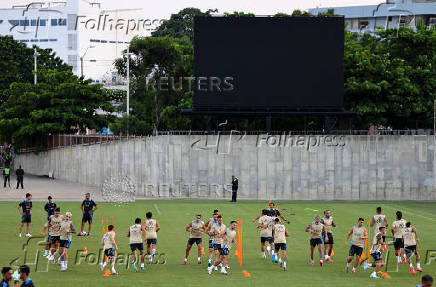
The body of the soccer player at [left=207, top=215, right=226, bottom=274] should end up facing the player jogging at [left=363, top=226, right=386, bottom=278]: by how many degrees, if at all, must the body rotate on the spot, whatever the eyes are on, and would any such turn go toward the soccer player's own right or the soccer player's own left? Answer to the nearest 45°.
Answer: approximately 45° to the soccer player's own left

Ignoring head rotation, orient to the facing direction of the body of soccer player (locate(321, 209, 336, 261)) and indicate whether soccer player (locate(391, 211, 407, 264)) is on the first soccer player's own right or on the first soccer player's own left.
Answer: on the first soccer player's own left

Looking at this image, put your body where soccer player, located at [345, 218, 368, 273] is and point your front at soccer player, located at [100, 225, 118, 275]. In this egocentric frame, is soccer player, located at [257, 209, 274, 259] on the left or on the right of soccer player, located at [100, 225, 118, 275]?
right

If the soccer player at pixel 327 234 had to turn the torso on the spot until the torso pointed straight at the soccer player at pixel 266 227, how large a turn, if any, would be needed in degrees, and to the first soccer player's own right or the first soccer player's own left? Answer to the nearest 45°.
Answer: approximately 90° to the first soccer player's own right

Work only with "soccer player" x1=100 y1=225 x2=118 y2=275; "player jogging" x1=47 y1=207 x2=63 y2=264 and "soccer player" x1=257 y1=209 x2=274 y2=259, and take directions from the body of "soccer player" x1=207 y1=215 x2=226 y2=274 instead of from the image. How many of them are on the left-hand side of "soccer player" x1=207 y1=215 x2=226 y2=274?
1

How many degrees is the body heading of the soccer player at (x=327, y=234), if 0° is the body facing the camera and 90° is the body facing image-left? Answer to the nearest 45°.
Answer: approximately 0°

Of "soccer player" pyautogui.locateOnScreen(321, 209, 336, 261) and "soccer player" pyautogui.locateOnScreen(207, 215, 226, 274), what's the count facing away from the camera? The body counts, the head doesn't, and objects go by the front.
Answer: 0

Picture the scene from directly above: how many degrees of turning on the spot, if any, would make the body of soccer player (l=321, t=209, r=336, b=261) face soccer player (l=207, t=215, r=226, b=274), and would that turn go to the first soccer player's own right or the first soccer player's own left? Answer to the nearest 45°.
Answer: approximately 45° to the first soccer player's own right

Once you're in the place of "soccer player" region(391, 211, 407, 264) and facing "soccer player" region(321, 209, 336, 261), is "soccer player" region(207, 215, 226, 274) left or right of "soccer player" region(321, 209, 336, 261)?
left
